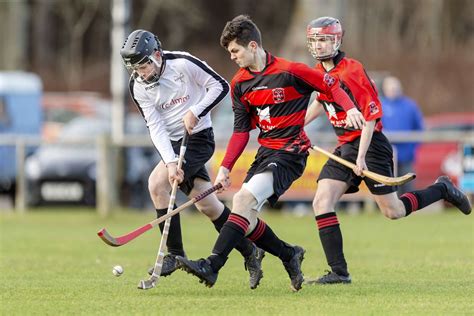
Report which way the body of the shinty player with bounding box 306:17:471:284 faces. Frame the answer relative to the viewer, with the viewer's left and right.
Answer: facing the viewer and to the left of the viewer

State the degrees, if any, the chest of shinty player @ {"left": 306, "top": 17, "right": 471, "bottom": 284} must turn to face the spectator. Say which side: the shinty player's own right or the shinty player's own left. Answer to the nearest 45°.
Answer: approximately 135° to the shinty player's own right

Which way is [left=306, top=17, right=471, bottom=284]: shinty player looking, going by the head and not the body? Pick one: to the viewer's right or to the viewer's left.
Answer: to the viewer's left

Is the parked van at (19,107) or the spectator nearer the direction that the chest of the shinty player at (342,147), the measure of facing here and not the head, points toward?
the parked van

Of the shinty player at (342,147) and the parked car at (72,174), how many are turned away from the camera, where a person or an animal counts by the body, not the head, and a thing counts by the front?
0

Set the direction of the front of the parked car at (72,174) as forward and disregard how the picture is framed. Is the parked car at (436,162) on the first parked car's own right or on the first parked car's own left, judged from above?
on the first parked car's own left

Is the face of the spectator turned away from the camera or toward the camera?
toward the camera

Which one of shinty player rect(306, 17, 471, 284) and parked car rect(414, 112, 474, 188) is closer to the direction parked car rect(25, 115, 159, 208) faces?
the shinty player

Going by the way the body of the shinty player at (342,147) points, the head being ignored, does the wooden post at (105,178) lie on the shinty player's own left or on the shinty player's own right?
on the shinty player's own right
